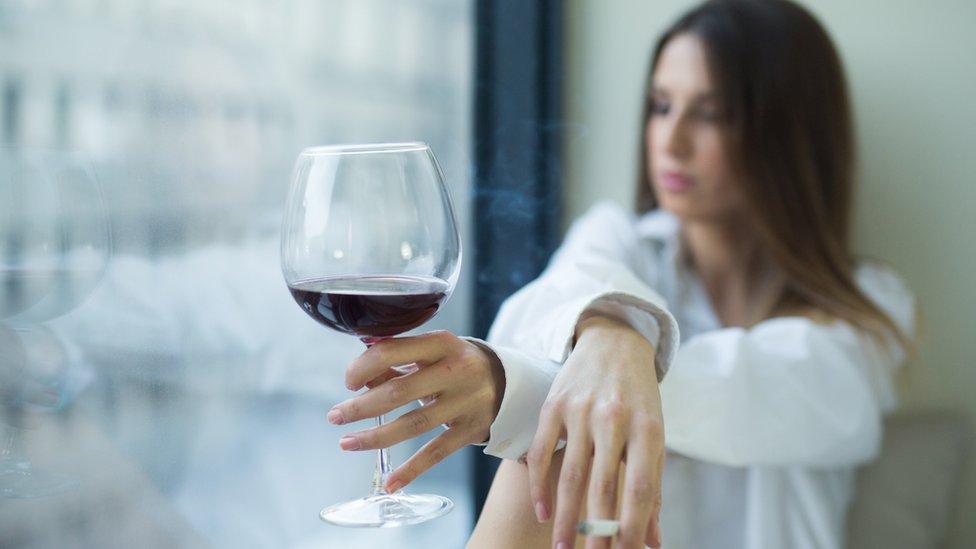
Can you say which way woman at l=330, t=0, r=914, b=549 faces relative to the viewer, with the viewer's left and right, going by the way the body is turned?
facing the viewer and to the left of the viewer

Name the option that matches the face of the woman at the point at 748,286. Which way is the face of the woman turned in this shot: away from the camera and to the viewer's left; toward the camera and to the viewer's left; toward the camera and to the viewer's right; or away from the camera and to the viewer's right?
toward the camera and to the viewer's left
